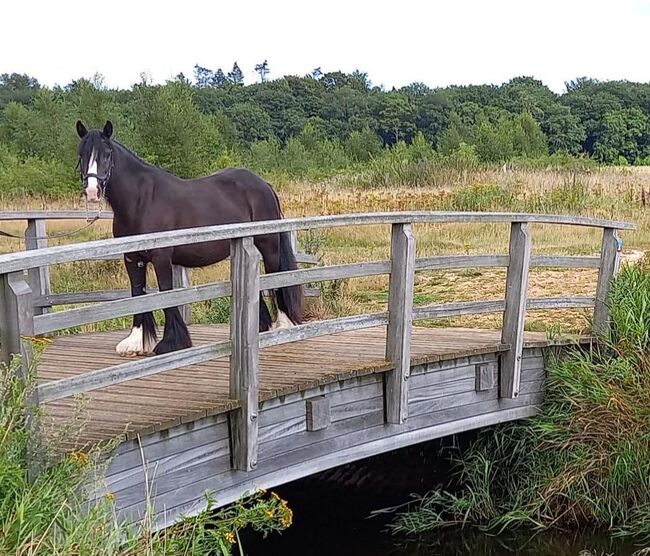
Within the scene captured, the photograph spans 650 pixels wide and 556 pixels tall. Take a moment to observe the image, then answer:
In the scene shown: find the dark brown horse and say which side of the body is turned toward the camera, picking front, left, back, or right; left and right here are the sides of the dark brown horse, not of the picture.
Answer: left
